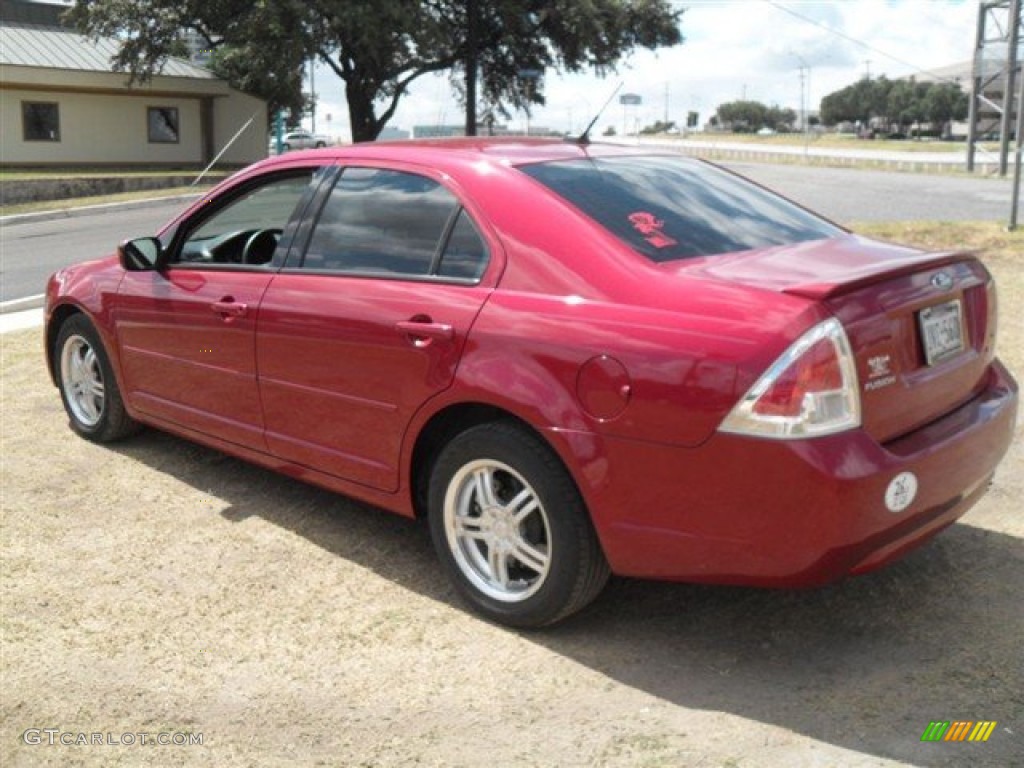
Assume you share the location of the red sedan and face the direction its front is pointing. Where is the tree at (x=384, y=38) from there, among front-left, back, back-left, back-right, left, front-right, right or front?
front-right

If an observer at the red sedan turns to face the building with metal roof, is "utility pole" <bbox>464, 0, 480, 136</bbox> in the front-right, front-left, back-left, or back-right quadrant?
front-right

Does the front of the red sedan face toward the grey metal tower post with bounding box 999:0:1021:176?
no

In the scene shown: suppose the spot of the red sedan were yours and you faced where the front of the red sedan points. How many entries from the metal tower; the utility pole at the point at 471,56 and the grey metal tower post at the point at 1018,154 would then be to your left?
0

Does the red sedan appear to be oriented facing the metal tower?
no

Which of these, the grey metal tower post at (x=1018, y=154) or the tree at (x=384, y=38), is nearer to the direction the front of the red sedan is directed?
the tree

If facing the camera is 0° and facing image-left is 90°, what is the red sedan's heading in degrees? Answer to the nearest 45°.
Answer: approximately 135°
